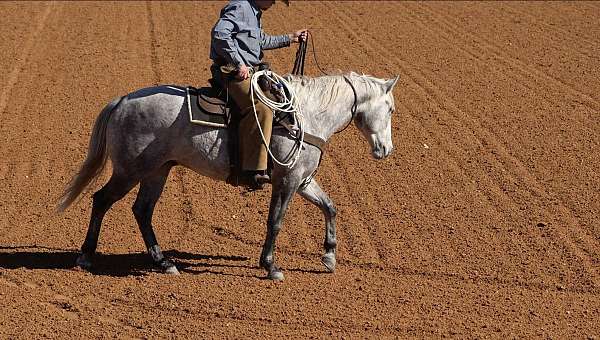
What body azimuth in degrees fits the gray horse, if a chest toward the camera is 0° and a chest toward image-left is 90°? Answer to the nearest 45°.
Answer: approximately 270°
